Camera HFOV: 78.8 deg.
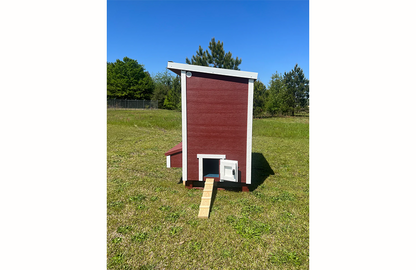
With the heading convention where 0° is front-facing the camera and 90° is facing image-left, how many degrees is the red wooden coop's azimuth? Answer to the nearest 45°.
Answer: approximately 0°

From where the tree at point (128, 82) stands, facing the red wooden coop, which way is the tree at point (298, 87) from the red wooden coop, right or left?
left

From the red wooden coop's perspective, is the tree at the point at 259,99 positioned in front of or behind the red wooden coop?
behind

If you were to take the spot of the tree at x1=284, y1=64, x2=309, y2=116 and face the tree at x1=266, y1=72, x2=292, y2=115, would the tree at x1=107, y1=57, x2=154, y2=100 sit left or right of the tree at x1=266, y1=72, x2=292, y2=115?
right

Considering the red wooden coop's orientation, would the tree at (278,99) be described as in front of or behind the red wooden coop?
behind

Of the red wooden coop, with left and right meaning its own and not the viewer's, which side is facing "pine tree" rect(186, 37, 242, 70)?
back
